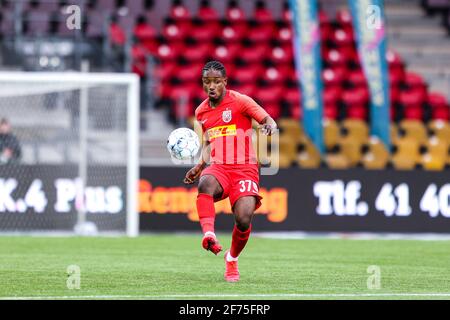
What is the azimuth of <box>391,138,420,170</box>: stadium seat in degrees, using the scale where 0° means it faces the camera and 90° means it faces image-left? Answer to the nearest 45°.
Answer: approximately 0°

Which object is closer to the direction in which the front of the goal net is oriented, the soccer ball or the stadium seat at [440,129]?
the soccer ball

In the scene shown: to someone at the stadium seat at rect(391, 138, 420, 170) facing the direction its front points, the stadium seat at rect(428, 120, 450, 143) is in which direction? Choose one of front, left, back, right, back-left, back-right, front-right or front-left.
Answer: back-left

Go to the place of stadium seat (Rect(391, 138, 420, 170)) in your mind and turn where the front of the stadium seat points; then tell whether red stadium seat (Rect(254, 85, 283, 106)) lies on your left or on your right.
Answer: on your right

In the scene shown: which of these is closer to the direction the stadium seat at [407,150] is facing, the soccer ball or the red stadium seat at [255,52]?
the soccer ball
